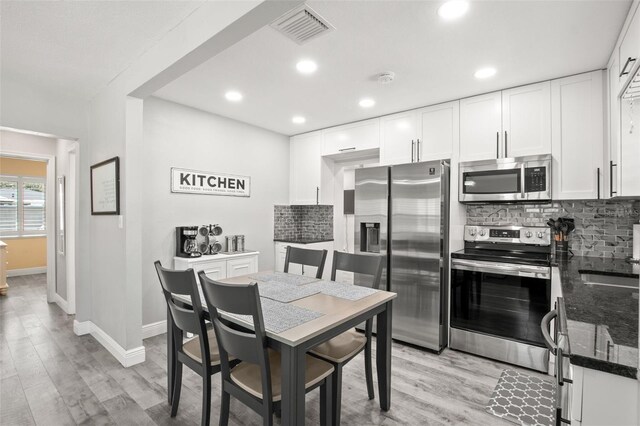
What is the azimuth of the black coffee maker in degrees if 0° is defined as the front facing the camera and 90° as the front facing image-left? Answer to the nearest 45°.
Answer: approximately 315°

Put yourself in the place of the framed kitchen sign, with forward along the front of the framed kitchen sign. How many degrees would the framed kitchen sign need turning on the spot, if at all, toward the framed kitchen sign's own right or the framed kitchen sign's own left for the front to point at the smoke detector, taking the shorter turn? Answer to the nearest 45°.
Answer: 0° — it already faces it

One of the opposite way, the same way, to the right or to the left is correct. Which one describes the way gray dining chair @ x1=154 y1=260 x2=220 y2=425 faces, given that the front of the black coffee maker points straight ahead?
to the left

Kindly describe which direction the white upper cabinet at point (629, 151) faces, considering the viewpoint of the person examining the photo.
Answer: facing to the left of the viewer

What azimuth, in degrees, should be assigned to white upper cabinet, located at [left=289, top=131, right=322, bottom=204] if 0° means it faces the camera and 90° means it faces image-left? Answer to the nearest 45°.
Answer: approximately 45°

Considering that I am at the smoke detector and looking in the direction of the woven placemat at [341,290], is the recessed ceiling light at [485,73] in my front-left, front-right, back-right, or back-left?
back-left

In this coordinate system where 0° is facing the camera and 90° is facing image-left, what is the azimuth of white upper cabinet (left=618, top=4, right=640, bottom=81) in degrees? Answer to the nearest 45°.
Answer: approximately 90°

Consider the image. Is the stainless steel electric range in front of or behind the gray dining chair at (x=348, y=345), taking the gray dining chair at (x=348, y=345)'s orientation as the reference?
behind

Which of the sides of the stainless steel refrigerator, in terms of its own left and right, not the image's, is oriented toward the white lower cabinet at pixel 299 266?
right

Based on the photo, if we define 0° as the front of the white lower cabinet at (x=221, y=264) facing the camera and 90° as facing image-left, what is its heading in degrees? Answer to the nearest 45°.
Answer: approximately 315°
